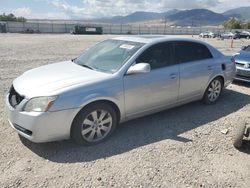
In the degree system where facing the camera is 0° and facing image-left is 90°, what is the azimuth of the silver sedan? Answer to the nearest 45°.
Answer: approximately 45°

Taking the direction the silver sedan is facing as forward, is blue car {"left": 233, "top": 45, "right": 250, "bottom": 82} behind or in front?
behind
